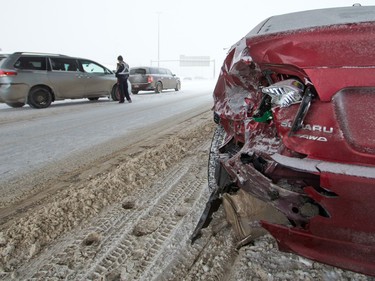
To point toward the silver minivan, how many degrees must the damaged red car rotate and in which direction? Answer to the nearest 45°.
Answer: approximately 45° to its left

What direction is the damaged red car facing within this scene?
away from the camera

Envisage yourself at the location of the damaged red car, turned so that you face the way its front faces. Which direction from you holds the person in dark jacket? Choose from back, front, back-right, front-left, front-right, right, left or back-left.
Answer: front-left
